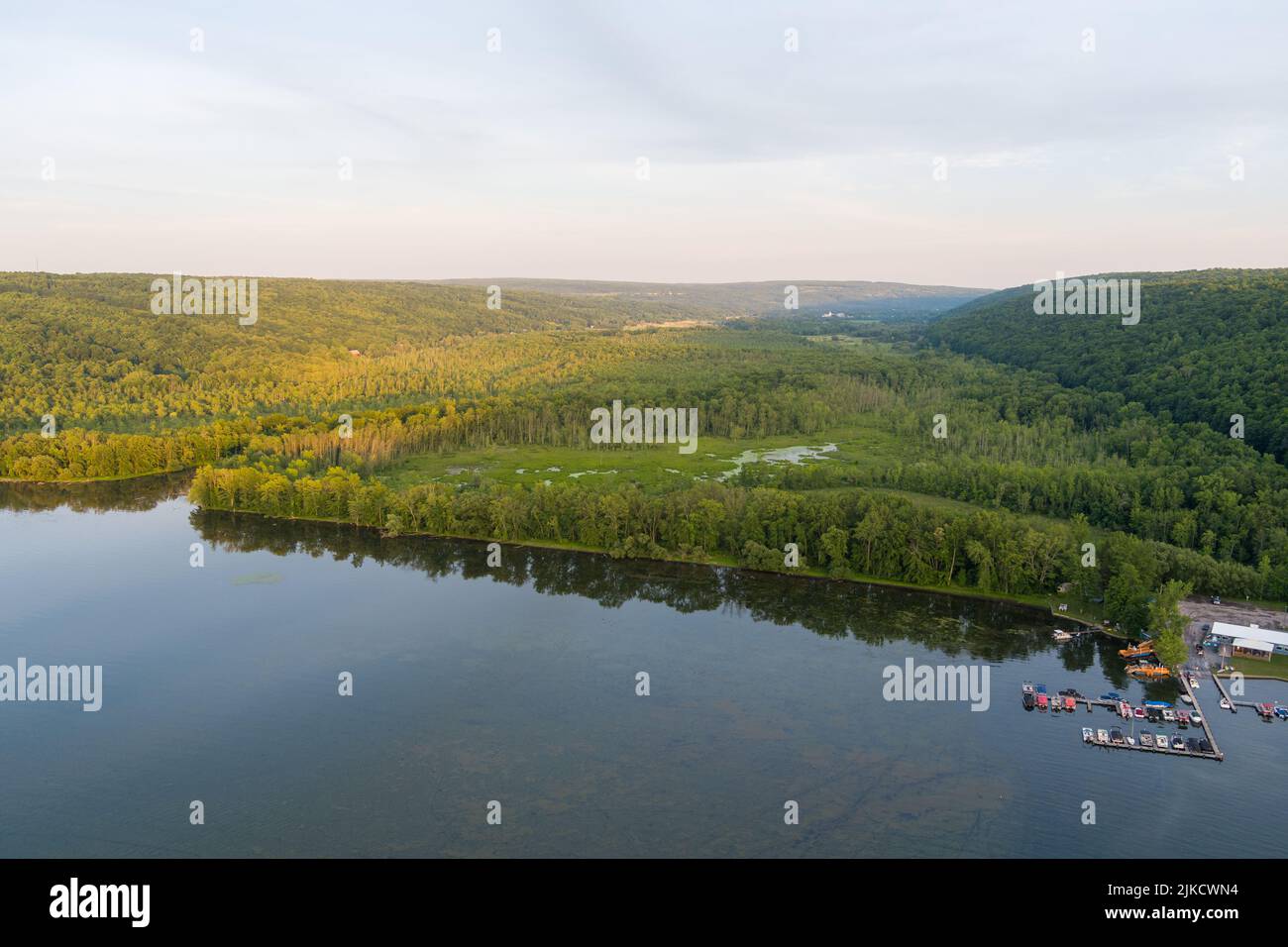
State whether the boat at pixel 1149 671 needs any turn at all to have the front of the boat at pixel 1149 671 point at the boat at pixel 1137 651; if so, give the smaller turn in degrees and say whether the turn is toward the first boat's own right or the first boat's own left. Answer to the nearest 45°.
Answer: approximately 90° to the first boat's own right

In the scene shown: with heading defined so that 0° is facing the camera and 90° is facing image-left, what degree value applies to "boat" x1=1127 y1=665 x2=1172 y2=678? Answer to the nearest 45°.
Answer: approximately 90°

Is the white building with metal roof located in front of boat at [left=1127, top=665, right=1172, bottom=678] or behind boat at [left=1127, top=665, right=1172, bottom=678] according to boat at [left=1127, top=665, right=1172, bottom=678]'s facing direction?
behind

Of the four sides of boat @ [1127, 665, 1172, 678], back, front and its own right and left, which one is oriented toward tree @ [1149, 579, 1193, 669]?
right
